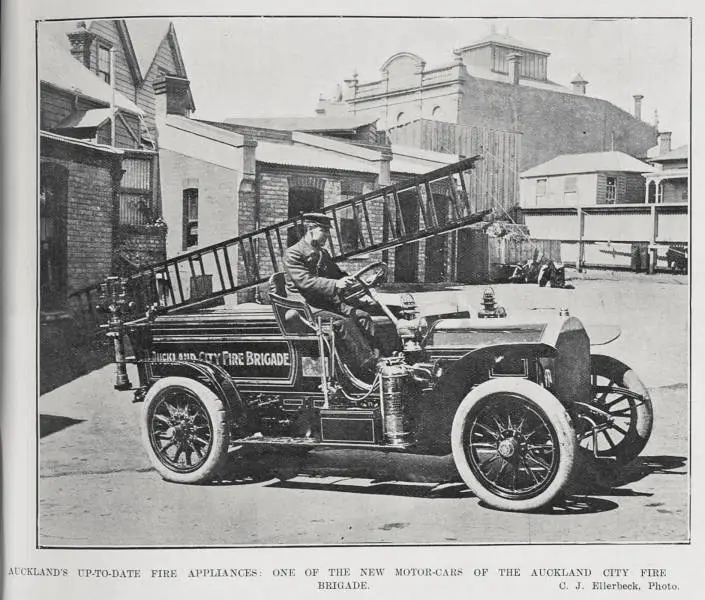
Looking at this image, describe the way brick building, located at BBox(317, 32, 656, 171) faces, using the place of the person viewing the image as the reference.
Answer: facing the viewer and to the left of the viewer

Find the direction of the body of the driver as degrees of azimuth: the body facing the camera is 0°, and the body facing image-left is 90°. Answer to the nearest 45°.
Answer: approximately 315°

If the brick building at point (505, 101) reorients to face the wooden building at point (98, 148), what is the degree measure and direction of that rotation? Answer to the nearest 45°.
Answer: approximately 45° to its right

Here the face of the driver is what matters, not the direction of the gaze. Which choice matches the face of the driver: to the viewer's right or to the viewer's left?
to the viewer's right

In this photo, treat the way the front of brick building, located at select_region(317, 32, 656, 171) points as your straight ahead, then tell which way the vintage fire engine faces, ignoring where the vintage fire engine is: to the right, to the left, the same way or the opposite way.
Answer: to the left

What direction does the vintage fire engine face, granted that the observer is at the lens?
facing the viewer and to the right of the viewer

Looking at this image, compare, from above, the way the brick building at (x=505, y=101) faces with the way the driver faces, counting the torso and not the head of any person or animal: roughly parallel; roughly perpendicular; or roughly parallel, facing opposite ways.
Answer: roughly perpendicular

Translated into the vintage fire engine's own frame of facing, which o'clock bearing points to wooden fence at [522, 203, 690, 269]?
The wooden fence is roughly at 10 o'clock from the vintage fire engine.

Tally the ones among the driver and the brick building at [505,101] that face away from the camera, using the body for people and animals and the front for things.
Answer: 0

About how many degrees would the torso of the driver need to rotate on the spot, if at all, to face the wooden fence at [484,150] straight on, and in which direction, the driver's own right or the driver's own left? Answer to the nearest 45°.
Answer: approximately 45° to the driver's own left

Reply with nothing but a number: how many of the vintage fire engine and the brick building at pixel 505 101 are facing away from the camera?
0
